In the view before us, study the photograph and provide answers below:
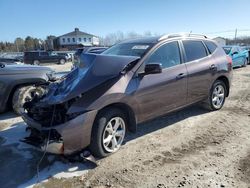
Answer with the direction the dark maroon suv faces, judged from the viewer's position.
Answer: facing the viewer and to the left of the viewer

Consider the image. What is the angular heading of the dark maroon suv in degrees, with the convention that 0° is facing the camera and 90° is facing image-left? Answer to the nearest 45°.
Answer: approximately 45°
